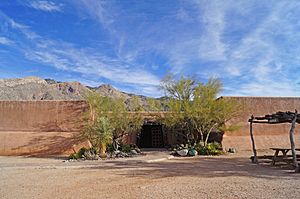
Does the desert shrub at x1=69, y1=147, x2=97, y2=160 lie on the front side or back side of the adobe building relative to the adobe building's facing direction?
on the front side

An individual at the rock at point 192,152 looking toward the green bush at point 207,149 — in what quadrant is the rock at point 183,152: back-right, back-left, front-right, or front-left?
back-left

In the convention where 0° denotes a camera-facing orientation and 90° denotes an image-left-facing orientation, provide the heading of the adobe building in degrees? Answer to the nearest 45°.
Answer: approximately 0°

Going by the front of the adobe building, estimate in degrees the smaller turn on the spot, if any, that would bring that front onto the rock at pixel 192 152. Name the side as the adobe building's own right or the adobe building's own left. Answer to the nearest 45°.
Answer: approximately 90° to the adobe building's own left
